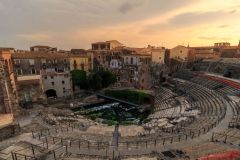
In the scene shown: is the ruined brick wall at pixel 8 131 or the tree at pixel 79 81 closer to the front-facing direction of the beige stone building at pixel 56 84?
the ruined brick wall

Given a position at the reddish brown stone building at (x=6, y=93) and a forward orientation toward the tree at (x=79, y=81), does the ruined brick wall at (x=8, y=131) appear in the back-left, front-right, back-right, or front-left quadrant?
back-right

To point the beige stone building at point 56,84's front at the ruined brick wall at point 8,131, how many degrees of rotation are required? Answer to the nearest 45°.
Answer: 0° — it already faces it

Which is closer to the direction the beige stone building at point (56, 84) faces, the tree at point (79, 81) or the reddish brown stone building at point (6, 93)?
the reddish brown stone building

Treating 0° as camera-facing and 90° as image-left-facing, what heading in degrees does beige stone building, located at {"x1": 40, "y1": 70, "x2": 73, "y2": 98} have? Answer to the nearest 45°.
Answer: approximately 0°

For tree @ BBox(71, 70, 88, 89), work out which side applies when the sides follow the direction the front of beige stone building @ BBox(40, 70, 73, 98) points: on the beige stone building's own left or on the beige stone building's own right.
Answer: on the beige stone building's own left

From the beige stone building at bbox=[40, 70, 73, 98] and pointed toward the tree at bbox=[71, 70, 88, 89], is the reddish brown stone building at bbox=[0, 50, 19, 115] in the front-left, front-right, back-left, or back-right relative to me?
back-right
